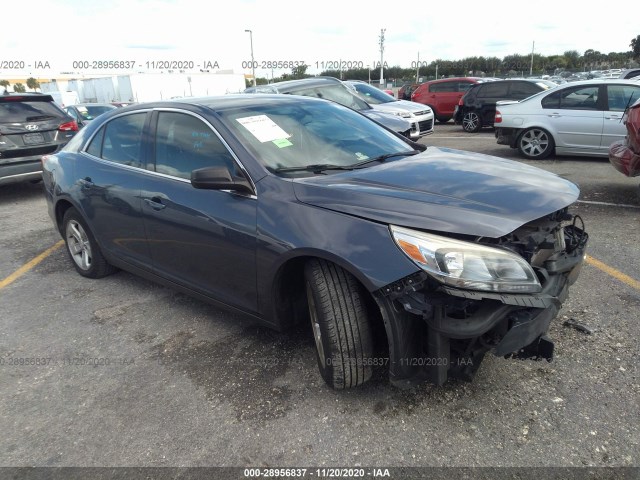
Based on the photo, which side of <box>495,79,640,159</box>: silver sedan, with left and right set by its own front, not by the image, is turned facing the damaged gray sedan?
right

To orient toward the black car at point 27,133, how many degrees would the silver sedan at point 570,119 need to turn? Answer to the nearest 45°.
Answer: approximately 135° to its right

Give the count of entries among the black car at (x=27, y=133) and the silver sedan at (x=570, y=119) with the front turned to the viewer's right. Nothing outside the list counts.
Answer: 1

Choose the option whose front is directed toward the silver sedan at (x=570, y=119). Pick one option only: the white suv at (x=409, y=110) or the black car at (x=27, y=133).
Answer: the white suv at (x=409, y=110)

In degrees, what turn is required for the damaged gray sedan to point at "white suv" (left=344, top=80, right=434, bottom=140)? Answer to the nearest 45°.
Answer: approximately 135° to its left

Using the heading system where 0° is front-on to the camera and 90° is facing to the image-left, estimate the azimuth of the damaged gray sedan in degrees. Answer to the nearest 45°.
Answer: approximately 315°

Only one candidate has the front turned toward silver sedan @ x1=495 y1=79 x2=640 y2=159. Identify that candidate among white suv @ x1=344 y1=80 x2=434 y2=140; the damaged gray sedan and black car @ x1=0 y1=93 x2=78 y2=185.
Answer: white suv @ x1=344 y1=80 x2=434 y2=140

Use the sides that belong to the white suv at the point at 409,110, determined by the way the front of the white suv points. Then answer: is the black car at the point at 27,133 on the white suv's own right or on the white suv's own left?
on the white suv's own right

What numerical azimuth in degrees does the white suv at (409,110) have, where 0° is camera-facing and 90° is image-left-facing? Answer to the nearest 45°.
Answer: approximately 315°

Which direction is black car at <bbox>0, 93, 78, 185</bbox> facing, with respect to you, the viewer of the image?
facing away from the viewer and to the left of the viewer

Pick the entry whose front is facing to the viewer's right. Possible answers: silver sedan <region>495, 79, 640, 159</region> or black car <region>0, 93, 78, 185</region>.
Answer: the silver sedan

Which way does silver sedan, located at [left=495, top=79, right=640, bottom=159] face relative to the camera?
to the viewer's right
